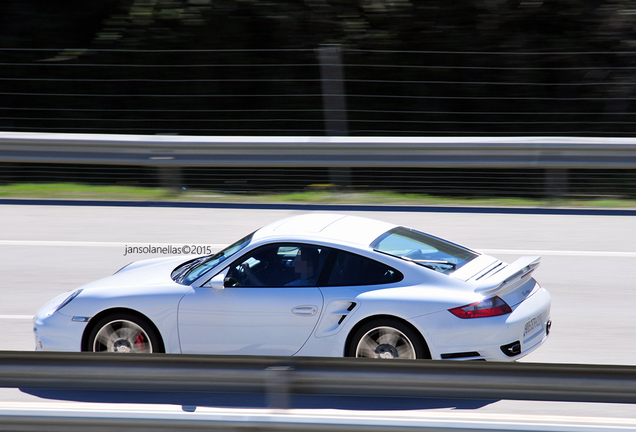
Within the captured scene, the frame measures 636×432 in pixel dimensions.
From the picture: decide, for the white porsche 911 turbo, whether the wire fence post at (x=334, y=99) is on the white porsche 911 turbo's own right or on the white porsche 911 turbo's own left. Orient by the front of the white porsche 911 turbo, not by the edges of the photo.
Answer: on the white porsche 911 turbo's own right

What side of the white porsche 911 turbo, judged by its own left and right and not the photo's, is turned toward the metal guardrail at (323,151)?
right

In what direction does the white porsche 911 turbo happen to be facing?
to the viewer's left
